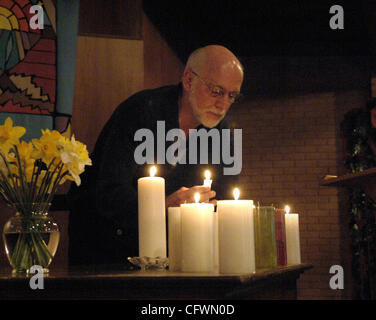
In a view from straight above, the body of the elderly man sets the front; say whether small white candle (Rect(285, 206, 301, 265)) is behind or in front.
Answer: in front

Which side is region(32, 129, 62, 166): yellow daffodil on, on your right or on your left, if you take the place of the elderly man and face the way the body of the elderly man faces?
on your right

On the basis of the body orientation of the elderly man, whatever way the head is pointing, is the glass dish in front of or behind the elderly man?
in front

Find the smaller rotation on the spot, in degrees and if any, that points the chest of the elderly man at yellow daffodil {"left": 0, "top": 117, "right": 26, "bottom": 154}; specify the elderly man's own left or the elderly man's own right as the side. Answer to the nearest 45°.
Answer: approximately 45° to the elderly man's own right

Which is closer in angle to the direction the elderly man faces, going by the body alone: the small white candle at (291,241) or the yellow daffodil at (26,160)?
the small white candle

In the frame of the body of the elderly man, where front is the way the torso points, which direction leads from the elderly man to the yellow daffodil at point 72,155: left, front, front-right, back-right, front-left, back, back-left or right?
front-right

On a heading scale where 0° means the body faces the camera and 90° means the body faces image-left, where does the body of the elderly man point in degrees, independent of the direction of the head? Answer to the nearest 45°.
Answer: approximately 315°

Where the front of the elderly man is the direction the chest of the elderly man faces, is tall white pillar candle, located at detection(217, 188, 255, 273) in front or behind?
in front
